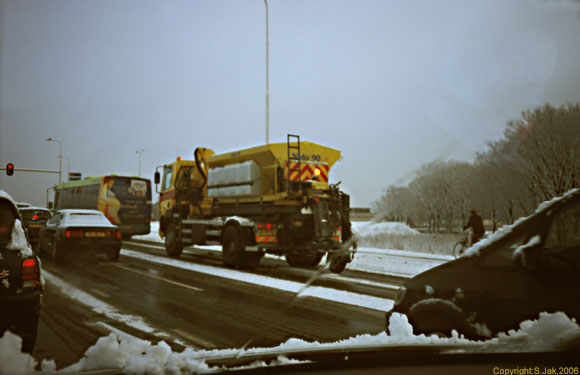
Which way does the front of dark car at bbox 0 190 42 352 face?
away from the camera

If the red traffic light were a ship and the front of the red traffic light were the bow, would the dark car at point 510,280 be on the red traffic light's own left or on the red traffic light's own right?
on the red traffic light's own left

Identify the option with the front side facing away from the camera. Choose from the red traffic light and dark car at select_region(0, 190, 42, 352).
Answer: the dark car

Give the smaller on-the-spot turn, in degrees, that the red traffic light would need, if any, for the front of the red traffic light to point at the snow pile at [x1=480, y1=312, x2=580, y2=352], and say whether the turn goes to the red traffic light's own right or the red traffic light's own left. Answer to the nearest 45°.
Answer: approximately 45° to the red traffic light's own left

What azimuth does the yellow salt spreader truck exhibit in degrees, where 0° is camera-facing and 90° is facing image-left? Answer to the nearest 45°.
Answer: approximately 135°

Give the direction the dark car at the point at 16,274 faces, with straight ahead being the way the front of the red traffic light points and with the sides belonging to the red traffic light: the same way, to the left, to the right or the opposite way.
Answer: the opposite way

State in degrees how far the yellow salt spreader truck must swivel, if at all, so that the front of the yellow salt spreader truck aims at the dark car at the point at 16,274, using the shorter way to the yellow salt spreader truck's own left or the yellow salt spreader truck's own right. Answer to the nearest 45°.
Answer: approximately 135° to the yellow salt spreader truck's own left

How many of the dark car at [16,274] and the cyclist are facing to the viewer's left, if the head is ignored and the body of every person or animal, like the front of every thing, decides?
1

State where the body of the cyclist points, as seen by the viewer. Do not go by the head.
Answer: to the viewer's left
